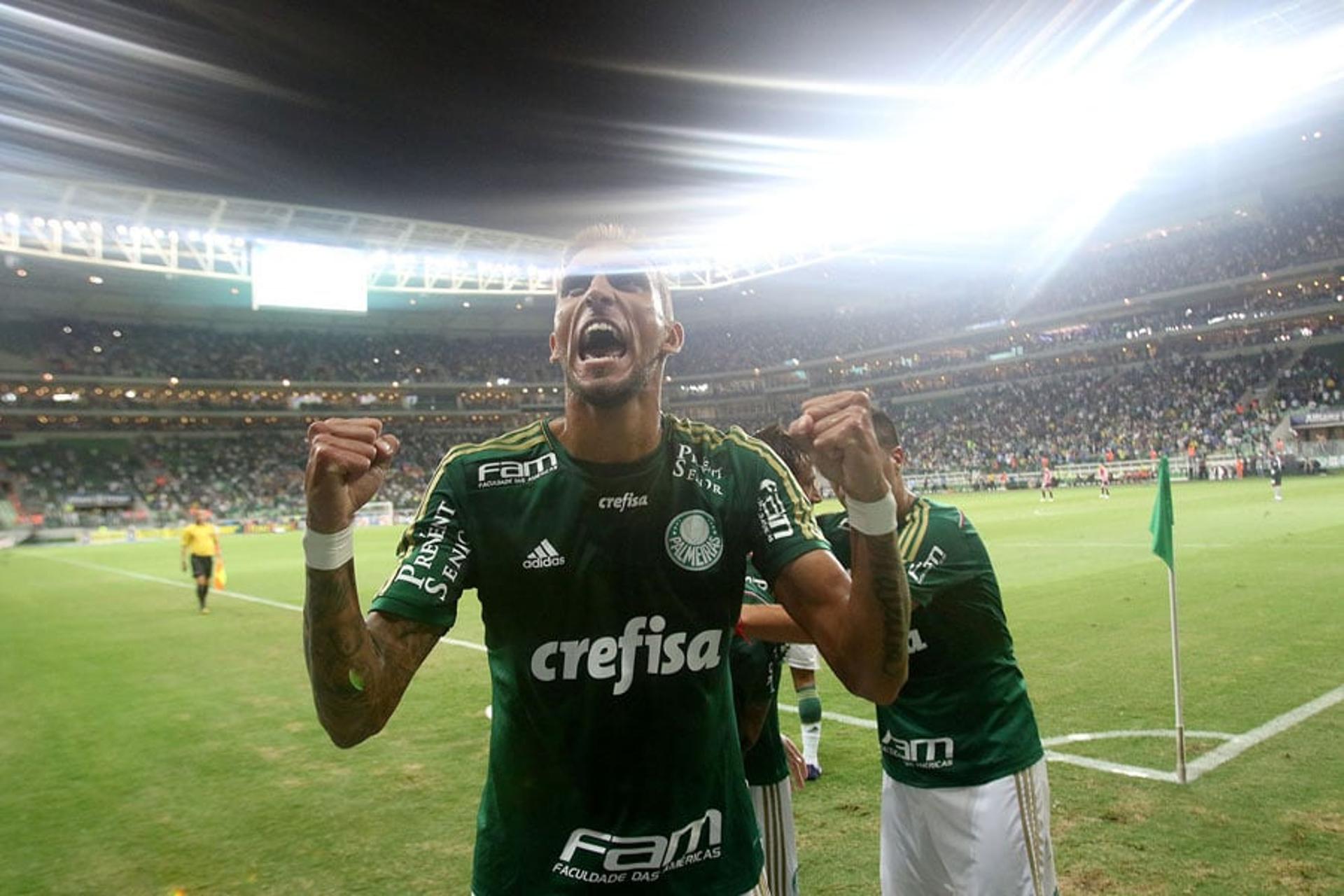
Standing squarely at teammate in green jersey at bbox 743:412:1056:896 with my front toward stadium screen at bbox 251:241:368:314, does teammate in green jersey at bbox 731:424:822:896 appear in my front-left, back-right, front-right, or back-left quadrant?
front-left

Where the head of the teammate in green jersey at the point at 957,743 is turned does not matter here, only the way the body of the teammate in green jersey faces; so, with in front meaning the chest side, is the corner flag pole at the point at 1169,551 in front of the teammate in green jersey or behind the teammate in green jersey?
behind

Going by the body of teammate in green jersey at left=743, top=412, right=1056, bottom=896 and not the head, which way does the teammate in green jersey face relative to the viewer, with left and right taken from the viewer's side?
facing the viewer and to the left of the viewer

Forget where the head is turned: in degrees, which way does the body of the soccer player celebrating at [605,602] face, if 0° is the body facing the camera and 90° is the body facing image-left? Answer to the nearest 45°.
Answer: approximately 0°

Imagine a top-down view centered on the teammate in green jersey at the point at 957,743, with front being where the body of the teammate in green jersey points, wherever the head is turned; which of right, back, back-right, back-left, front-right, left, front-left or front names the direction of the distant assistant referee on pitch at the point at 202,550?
right

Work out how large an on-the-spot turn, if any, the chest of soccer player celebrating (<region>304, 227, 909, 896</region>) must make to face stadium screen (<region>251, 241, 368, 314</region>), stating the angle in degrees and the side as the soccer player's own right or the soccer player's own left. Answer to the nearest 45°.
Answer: approximately 180°

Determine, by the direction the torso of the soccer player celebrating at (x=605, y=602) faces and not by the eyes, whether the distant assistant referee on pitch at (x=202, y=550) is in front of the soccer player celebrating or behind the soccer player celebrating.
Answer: behind

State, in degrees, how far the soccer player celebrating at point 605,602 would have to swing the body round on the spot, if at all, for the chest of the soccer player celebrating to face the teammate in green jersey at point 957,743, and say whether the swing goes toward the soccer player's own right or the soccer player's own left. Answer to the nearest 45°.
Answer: approximately 135° to the soccer player's own left

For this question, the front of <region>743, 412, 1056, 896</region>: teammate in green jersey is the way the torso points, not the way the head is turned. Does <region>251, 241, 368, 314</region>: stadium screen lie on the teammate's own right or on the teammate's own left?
on the teammate's own right
